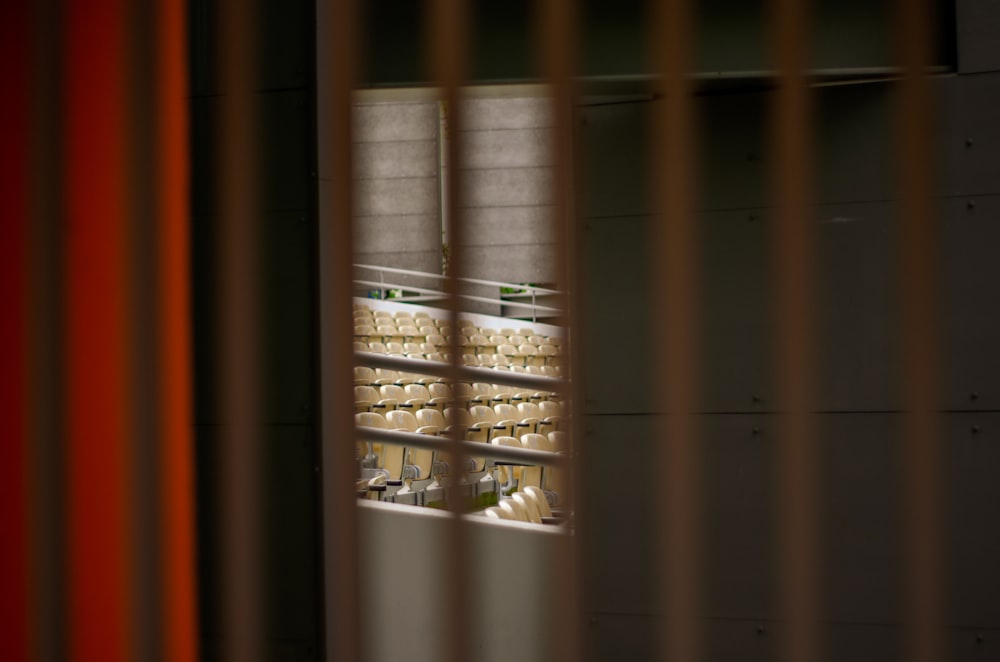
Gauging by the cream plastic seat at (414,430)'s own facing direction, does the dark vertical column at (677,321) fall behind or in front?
in front

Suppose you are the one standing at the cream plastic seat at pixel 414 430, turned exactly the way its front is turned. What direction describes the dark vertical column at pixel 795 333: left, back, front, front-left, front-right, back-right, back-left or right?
front-right

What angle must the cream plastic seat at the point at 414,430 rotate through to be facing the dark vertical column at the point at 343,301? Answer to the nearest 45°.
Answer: approximately 45° to its right

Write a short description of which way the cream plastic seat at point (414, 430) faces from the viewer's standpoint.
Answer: facing the viewer and to the right of the viewer

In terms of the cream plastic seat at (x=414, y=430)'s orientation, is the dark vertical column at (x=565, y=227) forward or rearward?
forward

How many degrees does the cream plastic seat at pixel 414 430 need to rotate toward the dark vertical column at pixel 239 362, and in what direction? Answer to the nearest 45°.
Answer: approximately 45° to its right

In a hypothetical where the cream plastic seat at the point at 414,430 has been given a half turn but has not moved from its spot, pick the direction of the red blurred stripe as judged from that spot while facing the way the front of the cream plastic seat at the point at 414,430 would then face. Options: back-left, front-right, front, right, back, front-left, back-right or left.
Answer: back-left

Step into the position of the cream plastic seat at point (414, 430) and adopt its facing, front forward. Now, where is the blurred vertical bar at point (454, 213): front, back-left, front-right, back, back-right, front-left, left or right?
front-right

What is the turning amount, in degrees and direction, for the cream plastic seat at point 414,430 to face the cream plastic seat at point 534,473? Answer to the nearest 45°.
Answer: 0° — it already faces it
